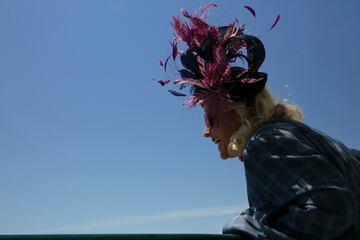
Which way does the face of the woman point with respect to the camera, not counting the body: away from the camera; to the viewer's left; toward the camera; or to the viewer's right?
to the viewer's left

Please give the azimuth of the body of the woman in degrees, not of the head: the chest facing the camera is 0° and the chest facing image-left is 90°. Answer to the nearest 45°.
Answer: approximately 90°
